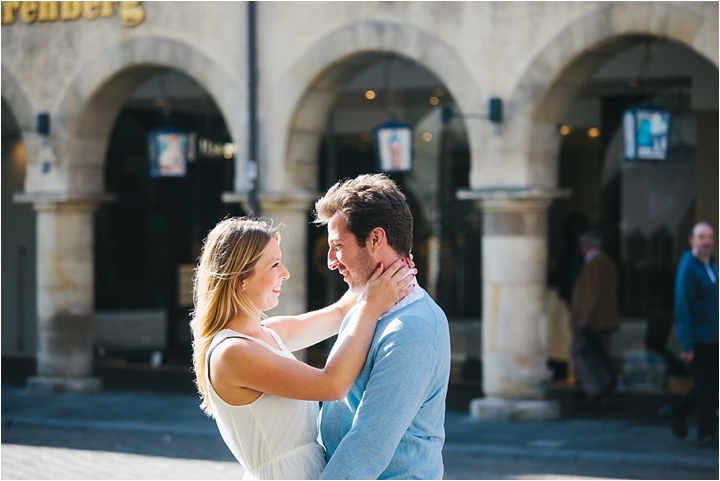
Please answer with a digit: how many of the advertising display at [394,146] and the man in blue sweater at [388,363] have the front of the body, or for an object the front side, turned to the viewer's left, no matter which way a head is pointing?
1

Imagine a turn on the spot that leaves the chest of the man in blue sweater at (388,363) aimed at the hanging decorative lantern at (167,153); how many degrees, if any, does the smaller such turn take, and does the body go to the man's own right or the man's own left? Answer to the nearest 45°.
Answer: approximately 90° to the man's own right

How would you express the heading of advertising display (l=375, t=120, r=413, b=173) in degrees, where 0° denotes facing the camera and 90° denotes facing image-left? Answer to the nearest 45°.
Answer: approximately 0°

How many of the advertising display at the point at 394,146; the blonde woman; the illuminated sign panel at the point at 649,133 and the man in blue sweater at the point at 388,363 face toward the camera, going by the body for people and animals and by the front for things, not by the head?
2

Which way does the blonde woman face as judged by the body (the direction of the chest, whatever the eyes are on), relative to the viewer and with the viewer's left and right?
facing to the right of the viewer

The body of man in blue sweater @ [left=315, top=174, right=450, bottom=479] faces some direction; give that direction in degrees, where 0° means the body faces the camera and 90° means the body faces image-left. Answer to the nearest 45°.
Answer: approximately 90°

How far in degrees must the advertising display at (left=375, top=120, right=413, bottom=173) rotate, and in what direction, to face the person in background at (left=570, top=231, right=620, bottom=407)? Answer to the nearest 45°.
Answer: approximately 90° to its left

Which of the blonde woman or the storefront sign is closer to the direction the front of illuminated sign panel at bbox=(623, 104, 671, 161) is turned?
the blonde woman

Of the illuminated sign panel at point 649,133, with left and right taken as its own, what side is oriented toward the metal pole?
right

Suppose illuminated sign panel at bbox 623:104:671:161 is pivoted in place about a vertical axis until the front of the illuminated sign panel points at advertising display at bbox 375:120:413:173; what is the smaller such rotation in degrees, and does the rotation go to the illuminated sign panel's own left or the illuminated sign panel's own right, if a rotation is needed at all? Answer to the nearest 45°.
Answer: approximately 90° to the illuminated sign panel's own right

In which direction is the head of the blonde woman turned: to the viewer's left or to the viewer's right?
to the viewer's right
